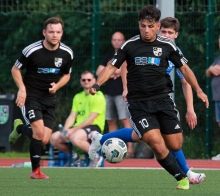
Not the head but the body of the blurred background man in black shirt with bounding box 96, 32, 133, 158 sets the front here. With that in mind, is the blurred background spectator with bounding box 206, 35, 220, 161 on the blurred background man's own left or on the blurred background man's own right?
on the blurred background man's own left

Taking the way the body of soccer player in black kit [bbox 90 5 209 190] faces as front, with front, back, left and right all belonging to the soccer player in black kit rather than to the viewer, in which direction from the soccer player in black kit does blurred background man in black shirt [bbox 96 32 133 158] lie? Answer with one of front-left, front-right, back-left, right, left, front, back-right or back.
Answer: back

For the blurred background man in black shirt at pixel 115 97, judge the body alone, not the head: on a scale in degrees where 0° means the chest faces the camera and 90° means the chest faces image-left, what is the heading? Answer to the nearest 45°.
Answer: approximately 0°

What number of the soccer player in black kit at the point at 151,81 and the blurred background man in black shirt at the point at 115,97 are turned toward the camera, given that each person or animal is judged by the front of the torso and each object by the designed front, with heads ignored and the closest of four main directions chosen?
2

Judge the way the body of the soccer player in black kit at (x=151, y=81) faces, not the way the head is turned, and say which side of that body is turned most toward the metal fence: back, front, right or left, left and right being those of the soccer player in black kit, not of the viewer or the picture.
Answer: back

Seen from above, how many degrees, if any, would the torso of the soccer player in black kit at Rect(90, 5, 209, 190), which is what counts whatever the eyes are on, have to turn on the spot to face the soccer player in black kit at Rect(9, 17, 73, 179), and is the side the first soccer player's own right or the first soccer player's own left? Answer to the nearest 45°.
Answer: approximately 135° to the first soccer player's own right

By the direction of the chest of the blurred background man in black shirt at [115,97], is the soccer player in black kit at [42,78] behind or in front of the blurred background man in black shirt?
in front

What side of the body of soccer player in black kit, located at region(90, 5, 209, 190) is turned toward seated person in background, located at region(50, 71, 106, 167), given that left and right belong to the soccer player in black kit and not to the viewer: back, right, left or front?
back

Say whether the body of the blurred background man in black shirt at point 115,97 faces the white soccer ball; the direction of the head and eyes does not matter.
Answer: yes
